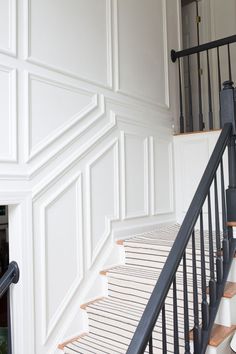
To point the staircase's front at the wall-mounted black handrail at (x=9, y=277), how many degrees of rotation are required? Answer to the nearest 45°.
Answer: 0° — it already faces it

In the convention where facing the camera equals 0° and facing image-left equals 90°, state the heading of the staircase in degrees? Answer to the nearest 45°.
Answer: approximately 45°
